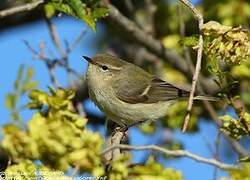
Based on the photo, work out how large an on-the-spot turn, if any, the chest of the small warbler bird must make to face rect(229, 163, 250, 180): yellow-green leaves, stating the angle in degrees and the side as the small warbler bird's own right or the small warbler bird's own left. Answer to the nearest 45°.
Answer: approximately 180°

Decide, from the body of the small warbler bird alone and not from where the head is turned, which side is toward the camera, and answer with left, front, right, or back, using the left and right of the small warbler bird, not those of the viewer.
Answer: left
